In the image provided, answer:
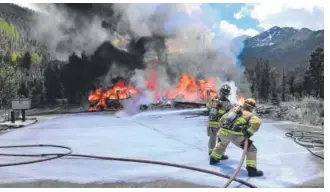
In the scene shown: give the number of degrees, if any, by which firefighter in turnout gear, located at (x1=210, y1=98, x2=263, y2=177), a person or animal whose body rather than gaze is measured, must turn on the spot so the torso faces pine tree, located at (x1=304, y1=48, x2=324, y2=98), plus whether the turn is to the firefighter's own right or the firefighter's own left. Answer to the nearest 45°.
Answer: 0° — they already face it
